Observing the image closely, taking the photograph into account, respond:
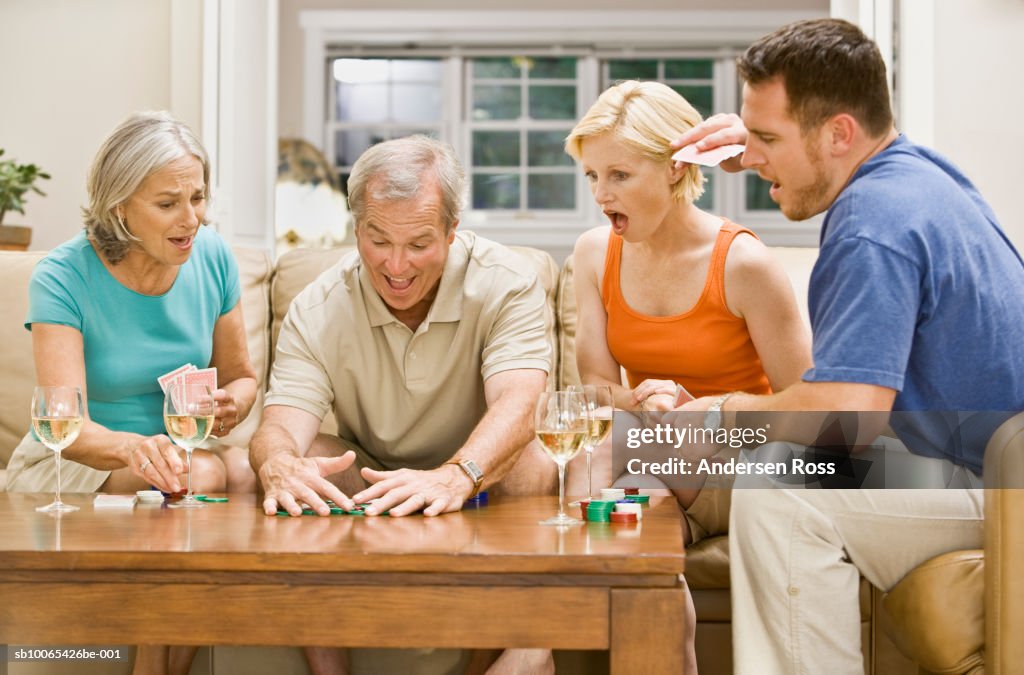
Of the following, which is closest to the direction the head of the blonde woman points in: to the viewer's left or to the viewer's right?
to the viewer's left

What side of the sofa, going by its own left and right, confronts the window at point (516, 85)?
back

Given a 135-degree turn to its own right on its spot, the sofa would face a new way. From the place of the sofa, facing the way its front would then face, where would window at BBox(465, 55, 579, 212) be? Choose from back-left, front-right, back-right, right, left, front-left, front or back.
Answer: front-right

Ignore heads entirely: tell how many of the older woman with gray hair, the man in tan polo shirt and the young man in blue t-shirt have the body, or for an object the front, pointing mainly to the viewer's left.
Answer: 1

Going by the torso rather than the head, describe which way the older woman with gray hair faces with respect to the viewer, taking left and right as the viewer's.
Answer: facing the viewer and to the right of the viewer

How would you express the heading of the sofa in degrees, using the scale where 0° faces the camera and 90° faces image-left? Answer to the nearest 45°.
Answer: approximately 0°

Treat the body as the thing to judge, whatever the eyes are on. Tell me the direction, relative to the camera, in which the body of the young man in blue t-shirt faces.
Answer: to the viewer's left

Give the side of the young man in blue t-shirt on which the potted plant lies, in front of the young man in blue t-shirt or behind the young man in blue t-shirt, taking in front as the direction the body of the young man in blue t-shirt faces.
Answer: in front

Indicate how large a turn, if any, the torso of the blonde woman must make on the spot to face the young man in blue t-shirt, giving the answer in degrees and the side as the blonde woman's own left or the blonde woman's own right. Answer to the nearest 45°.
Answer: approximately 90° to the blonde woman's own left

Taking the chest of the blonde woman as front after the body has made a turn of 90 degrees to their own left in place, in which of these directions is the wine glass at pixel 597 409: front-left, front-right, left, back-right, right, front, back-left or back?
front-right

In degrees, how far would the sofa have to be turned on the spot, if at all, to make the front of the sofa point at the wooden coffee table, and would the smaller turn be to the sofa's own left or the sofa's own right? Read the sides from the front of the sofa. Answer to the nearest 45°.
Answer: approximately 45° to the sofa's own right

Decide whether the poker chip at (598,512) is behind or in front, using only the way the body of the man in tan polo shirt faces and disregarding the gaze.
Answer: in front

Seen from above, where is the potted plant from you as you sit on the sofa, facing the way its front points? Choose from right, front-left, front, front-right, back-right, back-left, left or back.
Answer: back-right

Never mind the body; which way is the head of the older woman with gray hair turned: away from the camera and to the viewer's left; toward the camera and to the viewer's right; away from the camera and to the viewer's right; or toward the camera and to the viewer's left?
toward the camera and to the viewer's right

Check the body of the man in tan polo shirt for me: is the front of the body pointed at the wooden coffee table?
yes
